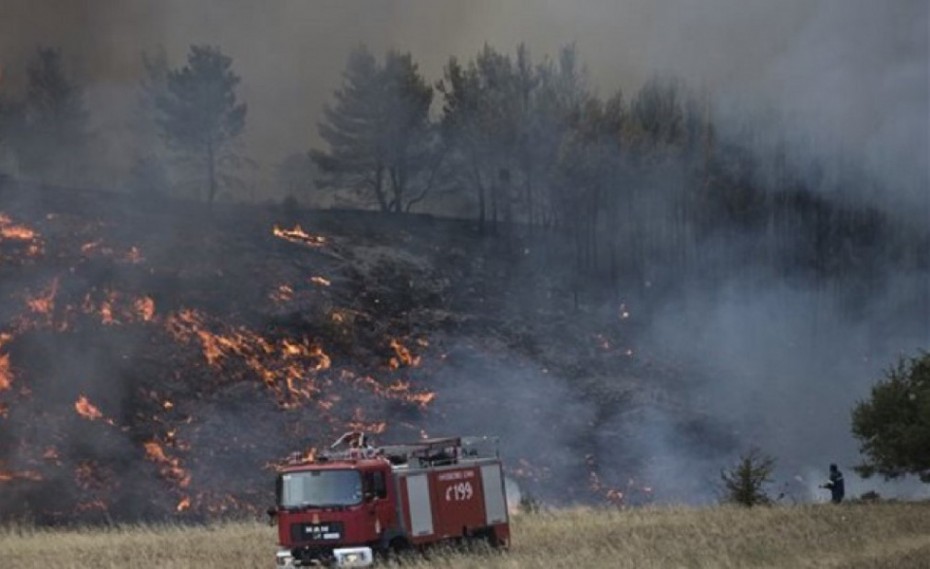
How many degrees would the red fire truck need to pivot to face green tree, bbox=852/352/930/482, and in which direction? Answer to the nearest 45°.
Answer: approximately 180°

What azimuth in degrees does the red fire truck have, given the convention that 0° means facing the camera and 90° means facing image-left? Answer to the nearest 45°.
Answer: approximately 45°
